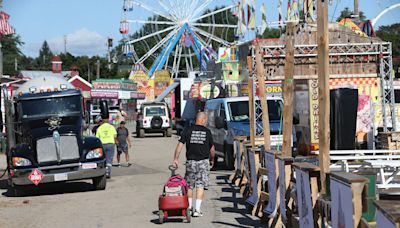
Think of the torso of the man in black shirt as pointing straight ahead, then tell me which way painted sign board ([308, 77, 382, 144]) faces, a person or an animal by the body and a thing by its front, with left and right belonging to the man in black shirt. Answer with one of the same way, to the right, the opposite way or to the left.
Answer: the opposite way

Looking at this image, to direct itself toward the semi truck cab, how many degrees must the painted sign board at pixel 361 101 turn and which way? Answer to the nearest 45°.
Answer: approximately 45° to its right

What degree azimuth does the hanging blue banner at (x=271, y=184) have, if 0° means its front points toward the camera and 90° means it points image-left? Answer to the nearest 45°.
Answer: approximately 45°

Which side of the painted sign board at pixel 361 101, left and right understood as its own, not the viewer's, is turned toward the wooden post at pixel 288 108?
front

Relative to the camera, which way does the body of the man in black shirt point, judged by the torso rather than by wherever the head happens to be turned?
away from the camera

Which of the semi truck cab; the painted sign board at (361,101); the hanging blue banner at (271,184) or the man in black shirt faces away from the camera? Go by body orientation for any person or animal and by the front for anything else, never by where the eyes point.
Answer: the man in black shirt

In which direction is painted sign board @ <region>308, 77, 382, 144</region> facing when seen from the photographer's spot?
facing the viewer

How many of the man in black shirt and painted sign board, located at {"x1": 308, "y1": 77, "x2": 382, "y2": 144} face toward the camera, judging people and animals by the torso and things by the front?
1

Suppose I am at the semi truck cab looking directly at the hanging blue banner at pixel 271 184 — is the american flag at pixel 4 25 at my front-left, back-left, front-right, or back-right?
back-left

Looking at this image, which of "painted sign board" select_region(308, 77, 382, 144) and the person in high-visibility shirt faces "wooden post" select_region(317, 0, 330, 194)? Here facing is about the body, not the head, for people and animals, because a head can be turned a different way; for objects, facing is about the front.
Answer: the painted sign board

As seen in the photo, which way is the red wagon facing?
away from the camera

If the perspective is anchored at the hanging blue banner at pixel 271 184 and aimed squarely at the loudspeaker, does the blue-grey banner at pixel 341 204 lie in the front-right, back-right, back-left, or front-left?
back-right
